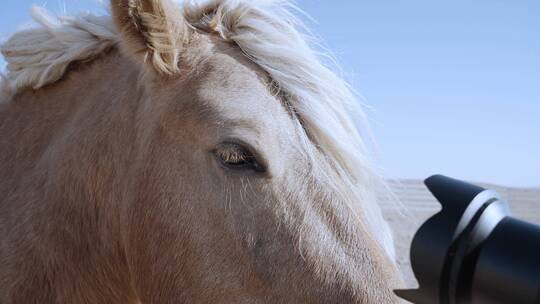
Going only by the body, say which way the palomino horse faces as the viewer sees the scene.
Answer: to the viewer's right
